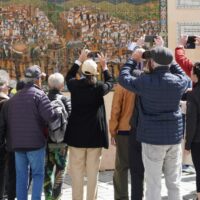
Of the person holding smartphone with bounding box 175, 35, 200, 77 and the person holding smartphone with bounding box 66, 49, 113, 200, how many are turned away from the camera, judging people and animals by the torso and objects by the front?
2

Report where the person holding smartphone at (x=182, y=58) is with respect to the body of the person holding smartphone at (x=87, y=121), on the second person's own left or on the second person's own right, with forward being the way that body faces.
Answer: on the second person's own right

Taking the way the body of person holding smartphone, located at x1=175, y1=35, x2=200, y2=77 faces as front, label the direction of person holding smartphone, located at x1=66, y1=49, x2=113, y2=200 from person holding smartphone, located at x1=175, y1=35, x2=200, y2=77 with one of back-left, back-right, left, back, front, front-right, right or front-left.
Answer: back-left

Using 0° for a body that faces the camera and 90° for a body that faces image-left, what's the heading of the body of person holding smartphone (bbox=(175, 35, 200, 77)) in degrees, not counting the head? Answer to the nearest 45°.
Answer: approximately 180°

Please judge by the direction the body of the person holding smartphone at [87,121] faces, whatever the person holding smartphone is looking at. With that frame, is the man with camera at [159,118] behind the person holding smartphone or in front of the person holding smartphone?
behind

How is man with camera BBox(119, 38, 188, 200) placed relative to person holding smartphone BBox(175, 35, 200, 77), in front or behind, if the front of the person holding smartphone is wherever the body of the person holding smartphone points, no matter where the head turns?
behind

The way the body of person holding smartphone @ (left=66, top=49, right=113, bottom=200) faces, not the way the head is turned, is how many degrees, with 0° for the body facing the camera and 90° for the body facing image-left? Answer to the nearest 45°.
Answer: approximately 180°

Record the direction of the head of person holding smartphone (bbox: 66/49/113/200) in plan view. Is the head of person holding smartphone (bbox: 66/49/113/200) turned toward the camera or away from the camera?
away from the camera
